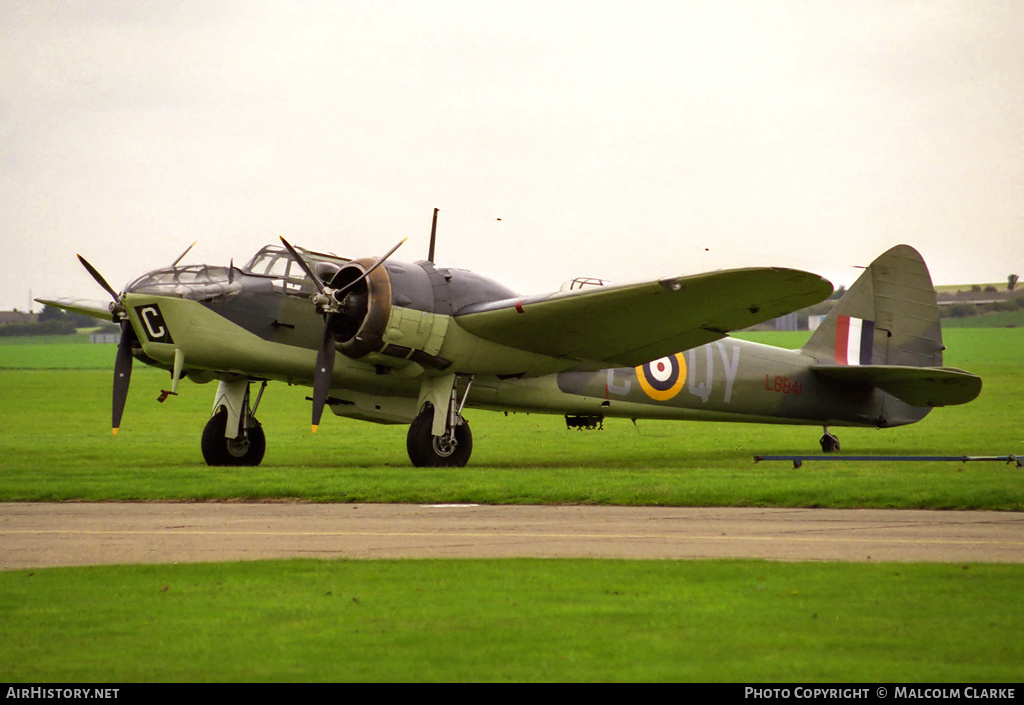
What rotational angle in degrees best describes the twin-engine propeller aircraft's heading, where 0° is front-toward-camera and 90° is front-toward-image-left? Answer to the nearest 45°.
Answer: approximately 45°
